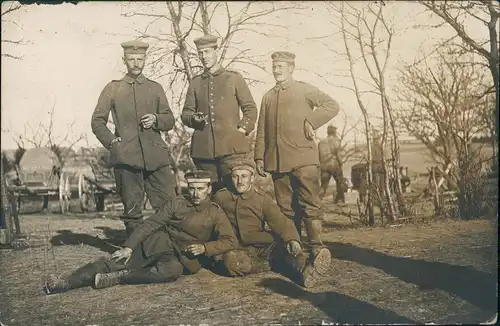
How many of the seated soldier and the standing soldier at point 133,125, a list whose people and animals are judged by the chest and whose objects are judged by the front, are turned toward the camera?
2

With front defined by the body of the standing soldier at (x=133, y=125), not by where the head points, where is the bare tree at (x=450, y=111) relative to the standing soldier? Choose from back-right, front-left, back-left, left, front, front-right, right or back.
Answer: left

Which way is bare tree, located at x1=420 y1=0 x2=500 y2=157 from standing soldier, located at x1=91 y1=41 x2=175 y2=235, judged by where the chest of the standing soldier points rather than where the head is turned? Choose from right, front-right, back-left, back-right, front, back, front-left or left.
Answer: left

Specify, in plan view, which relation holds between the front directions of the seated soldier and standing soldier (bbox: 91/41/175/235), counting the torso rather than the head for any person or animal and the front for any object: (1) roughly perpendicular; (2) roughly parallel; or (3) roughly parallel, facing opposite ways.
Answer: roughly parallel

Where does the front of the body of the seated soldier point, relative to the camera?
toward the camera

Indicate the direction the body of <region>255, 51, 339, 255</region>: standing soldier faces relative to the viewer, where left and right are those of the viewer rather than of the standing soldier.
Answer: facing the viewer and to the left of the viewer

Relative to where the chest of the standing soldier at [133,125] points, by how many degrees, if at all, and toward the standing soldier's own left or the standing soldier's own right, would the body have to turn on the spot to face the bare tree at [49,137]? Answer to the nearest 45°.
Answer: approximately 135° to the standing soldier's own right

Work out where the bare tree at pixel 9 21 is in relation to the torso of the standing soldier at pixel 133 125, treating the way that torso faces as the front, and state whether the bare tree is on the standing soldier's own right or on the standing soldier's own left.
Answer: on the standing soldier's own right

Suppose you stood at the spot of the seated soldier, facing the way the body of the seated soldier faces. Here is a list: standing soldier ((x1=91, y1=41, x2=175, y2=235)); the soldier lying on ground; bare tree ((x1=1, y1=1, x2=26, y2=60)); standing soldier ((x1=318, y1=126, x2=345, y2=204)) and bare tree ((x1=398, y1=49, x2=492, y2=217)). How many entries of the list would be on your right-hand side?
3
